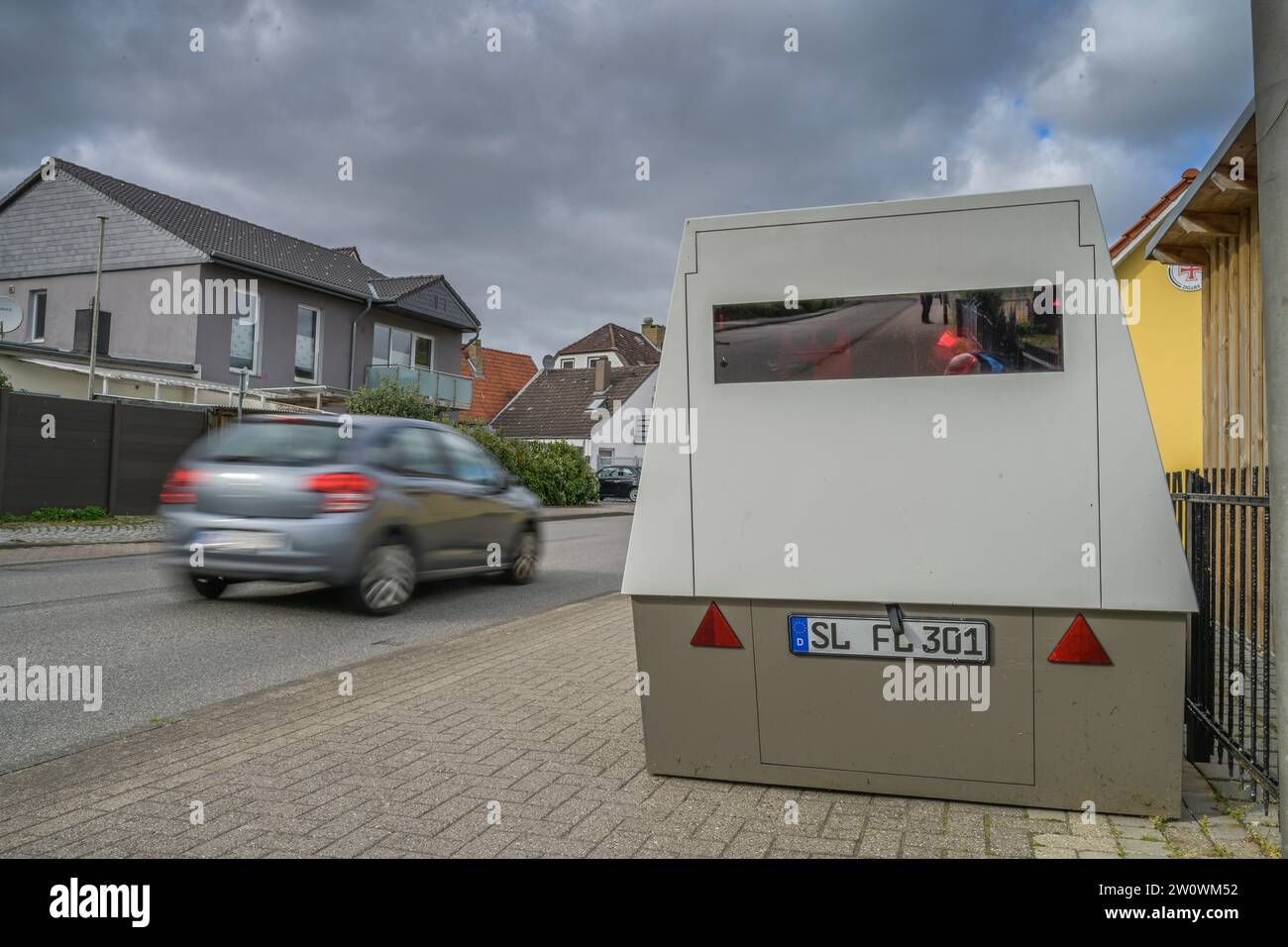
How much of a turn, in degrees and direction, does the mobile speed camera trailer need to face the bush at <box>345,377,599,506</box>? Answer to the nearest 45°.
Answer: approximately 45° to its left

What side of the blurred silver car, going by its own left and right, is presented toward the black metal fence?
right

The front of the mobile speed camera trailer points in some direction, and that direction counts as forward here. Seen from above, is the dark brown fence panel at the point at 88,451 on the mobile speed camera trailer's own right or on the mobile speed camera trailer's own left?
on the mobile speed camera trailer's own left

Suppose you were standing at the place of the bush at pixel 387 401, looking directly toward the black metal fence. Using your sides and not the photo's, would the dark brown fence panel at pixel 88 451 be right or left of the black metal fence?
right

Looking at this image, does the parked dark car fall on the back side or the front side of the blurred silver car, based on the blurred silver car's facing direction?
on the front side

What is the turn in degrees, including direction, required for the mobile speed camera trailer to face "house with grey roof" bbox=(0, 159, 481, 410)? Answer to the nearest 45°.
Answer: approximately 45° to its left

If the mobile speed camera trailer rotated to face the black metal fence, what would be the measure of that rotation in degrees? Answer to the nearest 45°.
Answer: approximately 45° to its right

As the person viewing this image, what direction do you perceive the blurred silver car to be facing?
facing away from the viewer and to the right of the viewer

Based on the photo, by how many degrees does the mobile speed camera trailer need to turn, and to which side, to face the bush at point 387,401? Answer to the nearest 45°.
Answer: approximately 45° to its left

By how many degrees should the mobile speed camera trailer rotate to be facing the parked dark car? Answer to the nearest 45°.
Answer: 0° — it already faces it

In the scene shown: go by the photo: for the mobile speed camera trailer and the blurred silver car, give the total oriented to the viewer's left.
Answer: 0

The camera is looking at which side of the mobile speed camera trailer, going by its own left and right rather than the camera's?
back

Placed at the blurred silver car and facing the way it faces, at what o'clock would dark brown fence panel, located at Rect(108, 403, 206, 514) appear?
The dark brown fence panel is roughly at 10 o'clock from the blurred silver car.
